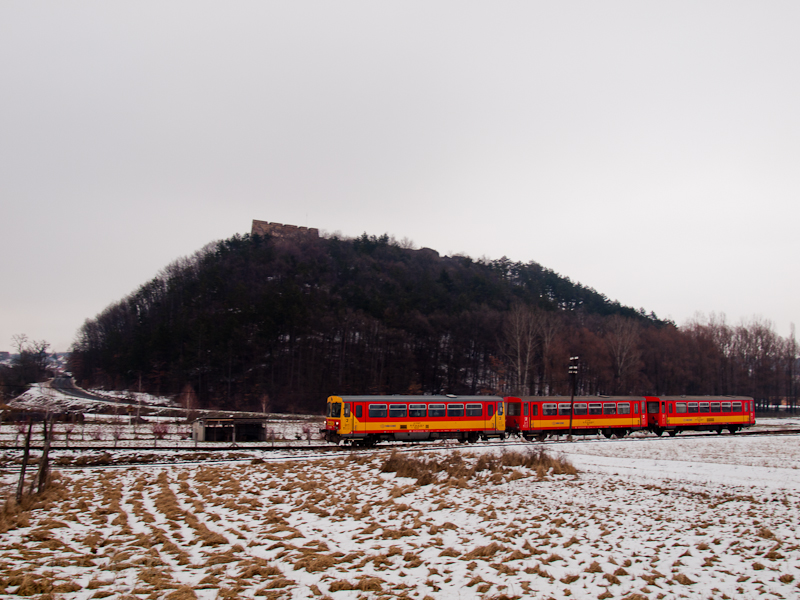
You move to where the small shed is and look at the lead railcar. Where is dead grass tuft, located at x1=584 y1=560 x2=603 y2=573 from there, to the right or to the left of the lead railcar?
right

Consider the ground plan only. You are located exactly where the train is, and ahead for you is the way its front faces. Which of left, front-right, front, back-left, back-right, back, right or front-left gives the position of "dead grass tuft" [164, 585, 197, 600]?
front-left

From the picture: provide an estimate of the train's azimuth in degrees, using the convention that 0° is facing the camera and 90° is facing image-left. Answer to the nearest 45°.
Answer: approximately 45°

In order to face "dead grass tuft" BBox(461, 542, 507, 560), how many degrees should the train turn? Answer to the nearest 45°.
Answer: approximately 45° to its left

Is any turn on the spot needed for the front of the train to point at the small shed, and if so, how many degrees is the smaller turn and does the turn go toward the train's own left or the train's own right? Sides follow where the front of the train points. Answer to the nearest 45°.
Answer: approximately 45° to the train's own right

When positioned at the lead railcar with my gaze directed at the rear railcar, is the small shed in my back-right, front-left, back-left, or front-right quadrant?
back-left

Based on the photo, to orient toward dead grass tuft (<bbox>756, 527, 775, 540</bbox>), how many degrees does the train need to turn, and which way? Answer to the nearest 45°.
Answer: approximately 45° to its left

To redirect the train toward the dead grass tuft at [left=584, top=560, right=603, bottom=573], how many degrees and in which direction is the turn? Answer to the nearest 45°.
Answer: approximately 45° to its left
